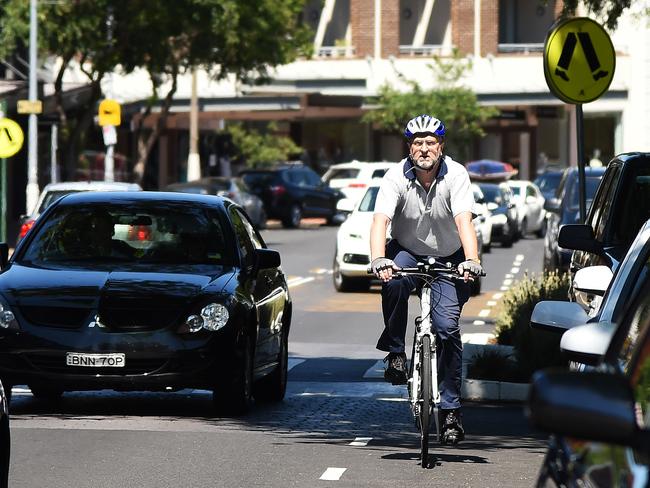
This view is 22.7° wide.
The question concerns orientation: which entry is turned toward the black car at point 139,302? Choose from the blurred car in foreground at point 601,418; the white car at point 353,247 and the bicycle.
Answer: the white car

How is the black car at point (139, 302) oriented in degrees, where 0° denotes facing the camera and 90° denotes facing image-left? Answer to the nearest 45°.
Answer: approximately 0°

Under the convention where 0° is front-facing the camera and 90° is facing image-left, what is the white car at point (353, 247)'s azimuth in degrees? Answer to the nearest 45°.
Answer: approximately 0°

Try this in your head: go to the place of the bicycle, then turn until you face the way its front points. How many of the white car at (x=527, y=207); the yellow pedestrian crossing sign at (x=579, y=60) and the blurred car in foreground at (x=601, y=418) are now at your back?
2

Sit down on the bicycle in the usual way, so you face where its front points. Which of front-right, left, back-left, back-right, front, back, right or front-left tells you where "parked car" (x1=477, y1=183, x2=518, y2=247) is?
back

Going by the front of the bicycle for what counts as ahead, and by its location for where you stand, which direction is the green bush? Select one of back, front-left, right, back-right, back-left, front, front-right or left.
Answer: back

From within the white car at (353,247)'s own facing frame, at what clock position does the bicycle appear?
The bicycle is roughly at 12 o'clock from the white car.

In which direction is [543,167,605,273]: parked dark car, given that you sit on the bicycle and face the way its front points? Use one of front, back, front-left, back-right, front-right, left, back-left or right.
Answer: back

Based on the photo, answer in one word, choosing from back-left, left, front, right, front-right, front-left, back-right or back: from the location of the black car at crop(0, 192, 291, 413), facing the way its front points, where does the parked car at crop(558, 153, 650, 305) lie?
left
